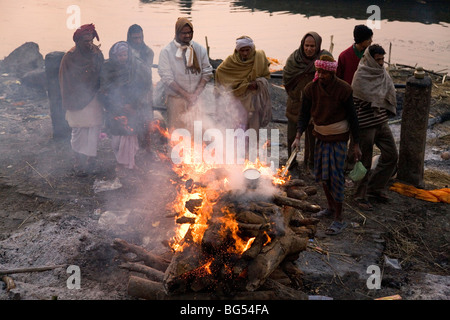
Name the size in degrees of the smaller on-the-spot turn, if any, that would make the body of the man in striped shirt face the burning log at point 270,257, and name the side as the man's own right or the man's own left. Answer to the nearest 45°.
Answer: approximately 45° to the man's own right

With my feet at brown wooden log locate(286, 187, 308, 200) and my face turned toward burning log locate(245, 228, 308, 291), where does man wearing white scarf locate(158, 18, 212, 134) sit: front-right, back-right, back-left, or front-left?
back-right

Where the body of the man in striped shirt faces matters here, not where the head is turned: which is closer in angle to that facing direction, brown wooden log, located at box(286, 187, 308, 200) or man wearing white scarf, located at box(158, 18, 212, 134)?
the brown wooden log

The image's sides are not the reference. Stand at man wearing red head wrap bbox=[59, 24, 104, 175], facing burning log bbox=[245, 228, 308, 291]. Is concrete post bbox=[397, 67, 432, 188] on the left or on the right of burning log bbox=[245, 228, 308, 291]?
left

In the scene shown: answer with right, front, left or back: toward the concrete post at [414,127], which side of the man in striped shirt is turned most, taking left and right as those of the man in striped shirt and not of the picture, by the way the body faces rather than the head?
left

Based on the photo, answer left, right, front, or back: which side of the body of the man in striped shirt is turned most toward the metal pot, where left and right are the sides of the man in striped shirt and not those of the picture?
right

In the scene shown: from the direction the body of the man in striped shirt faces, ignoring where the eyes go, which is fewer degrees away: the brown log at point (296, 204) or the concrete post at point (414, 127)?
the brown log

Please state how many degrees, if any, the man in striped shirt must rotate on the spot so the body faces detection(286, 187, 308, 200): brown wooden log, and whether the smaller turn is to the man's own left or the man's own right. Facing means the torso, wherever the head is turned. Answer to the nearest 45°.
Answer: approximately 45° to the man's own right

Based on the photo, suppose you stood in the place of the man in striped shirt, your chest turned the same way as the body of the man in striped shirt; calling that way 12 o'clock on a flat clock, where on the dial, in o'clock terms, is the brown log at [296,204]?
The brown log is roughly at 2 o'clock from the man in striped shirt.
